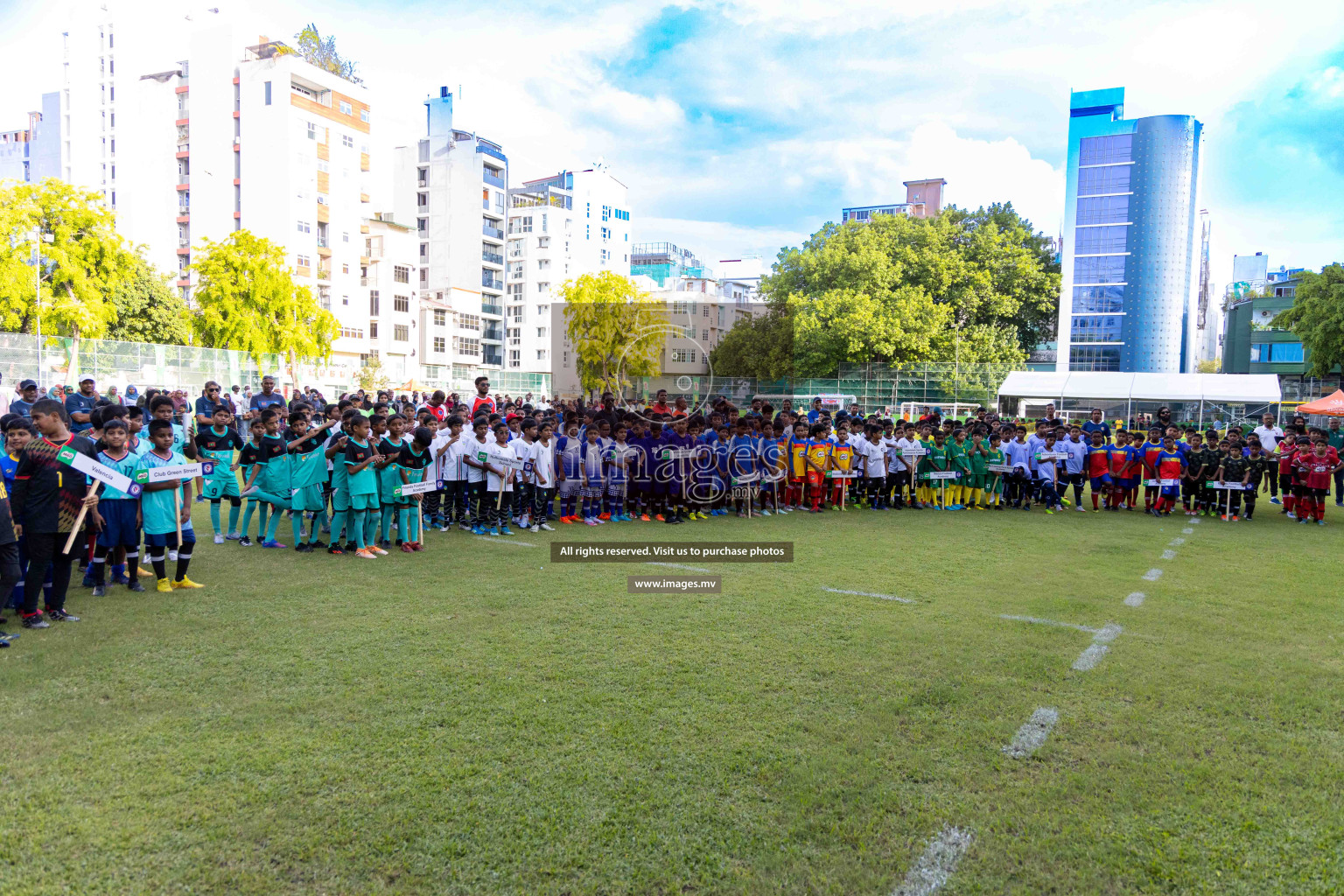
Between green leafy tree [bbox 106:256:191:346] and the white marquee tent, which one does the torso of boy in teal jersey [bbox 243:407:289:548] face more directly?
the white marquee tent

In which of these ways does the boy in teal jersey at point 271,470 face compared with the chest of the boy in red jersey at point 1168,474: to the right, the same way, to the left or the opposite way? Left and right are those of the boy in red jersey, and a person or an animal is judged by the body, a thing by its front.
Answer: to the left

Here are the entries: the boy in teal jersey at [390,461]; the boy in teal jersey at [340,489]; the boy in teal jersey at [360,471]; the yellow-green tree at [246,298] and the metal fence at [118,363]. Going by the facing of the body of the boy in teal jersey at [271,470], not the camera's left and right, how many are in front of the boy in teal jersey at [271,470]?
3

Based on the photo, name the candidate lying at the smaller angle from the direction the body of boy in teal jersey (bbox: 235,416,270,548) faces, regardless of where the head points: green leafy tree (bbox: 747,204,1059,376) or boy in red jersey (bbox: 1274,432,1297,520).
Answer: the boy in red jersey

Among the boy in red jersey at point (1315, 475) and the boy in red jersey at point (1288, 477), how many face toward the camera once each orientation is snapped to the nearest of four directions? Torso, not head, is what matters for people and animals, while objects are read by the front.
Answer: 2

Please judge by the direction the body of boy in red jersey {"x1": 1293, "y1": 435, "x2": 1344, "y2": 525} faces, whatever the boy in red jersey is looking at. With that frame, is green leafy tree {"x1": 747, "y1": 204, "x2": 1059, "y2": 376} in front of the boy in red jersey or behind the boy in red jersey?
behind

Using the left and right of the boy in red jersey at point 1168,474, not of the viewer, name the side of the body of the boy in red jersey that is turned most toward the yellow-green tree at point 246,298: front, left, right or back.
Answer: right

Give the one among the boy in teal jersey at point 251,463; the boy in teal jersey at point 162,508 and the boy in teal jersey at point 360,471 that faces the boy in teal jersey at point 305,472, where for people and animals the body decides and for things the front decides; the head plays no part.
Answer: the boy in teal jersey at point 251,463
